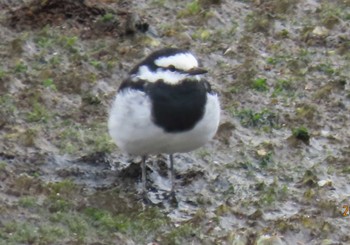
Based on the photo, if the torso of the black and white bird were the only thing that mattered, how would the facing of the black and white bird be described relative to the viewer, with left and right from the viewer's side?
facing the viewer and to the right of the viewer
